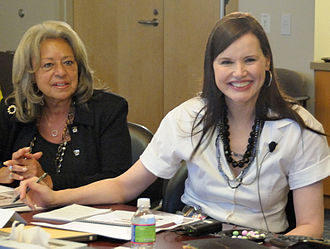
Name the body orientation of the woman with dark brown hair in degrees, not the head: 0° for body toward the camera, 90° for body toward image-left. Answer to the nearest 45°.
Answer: approximately 0°

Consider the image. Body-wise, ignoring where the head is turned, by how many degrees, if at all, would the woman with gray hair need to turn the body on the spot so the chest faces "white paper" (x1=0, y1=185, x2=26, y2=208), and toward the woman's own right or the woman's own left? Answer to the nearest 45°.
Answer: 0° — they already face it

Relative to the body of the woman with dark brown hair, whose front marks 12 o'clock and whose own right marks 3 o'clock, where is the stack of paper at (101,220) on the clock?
The stack of paper is roughly at 2 o'clock from the woman with dark brown hair.

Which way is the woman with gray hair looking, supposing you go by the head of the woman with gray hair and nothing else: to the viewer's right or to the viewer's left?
to the viewer's right

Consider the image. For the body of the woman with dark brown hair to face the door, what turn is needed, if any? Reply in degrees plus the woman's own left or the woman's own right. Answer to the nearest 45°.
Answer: approximately 180°

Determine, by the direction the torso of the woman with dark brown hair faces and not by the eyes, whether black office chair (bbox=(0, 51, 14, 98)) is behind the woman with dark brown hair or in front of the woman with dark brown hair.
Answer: behind

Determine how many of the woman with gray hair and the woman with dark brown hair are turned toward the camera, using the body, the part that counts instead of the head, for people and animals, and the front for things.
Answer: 2
